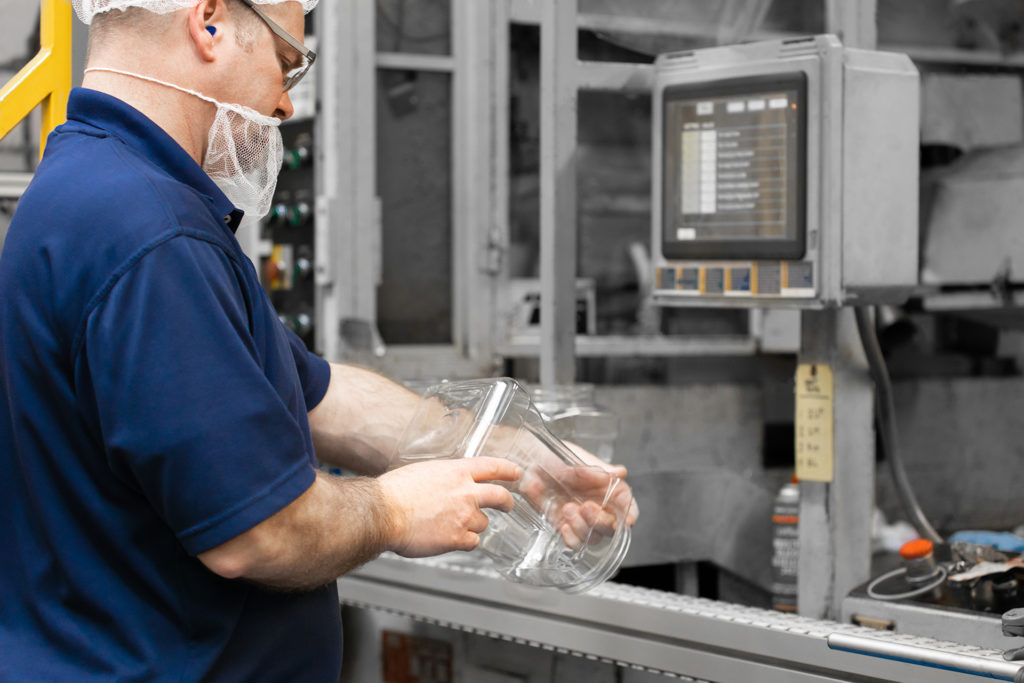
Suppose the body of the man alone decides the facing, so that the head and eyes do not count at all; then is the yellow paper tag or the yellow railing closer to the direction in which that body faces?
the yellow paper tag

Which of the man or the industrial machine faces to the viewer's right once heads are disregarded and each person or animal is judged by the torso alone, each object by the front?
the man

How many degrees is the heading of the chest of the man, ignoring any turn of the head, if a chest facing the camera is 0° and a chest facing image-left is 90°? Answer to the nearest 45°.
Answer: approximately 270°

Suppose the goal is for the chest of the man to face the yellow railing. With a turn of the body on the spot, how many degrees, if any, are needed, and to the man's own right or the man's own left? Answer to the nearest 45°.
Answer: approximately 90° to the man's own left

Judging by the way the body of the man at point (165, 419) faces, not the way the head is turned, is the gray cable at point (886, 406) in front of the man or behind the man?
in front

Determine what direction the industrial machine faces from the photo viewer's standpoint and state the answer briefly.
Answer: facing the viewer and to the left of the viewer

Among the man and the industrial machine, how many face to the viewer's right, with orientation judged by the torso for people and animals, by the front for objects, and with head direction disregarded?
1

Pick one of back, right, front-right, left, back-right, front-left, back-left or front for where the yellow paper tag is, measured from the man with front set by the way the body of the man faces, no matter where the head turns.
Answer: front-left

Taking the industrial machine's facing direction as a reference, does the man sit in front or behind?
in front

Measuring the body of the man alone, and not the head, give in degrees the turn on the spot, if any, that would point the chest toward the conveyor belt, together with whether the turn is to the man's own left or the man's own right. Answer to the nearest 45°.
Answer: approximately 45° to the man's own left
